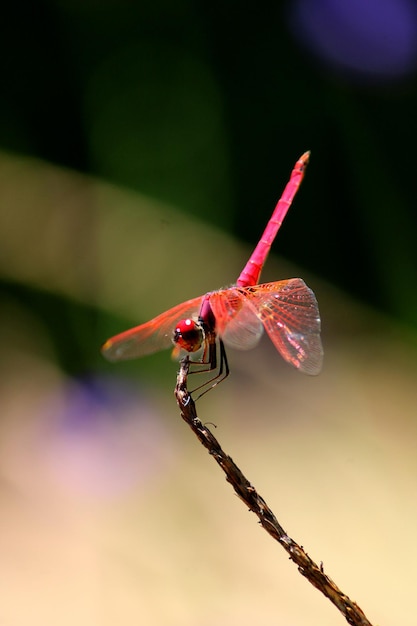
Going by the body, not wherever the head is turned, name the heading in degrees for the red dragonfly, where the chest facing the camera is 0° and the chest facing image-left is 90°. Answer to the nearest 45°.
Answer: approximately 45°

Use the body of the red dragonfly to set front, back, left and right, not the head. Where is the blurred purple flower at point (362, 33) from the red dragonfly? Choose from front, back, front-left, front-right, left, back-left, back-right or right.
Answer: back-right
